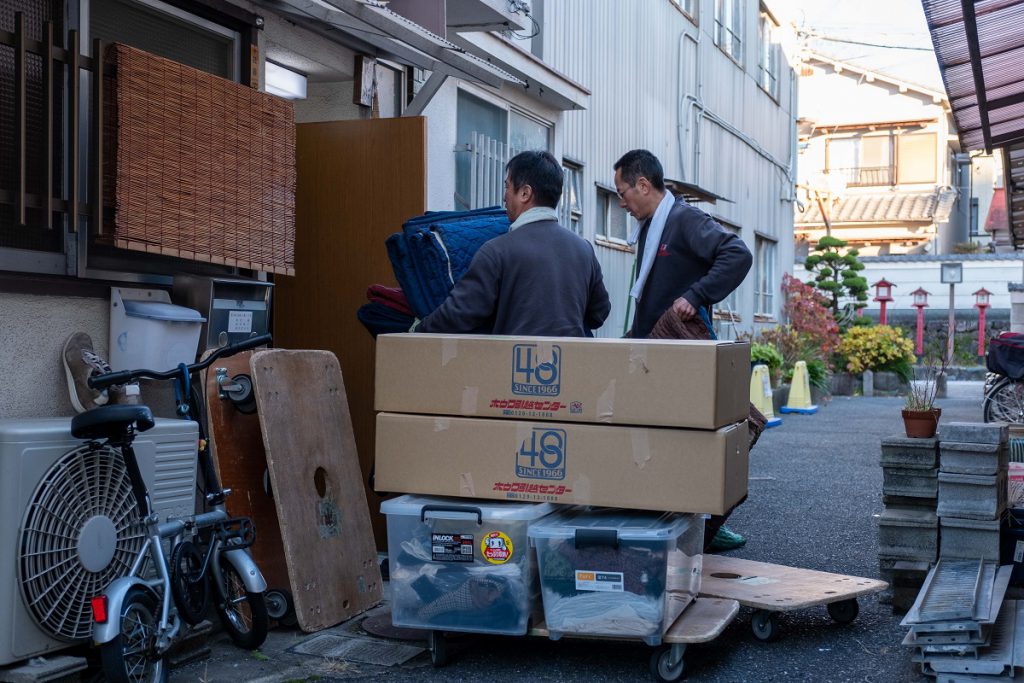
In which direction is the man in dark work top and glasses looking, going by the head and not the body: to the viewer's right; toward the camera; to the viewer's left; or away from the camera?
to the viewer's left

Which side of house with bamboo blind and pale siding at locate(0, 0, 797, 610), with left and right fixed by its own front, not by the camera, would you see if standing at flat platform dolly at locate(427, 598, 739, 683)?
front

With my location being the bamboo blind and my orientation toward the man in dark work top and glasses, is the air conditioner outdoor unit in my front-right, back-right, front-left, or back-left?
back-right

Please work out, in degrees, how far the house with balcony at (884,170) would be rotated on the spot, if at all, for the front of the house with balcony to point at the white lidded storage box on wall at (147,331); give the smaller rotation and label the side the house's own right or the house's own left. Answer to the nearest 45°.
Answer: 0° — it already faces it
